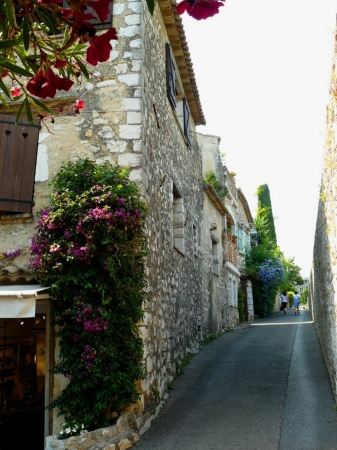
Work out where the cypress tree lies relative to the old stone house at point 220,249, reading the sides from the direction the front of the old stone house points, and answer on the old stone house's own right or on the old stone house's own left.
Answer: on the old stone house's own left

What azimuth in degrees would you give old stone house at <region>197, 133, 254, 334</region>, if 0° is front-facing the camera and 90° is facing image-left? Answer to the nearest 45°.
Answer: approximately 270°

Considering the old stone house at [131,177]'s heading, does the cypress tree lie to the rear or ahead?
to the rear
